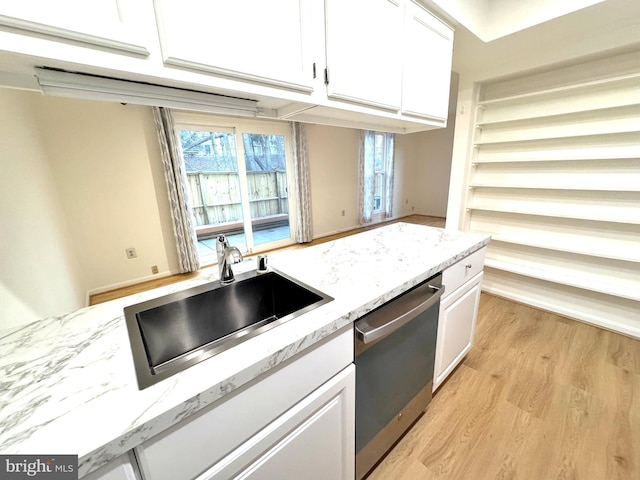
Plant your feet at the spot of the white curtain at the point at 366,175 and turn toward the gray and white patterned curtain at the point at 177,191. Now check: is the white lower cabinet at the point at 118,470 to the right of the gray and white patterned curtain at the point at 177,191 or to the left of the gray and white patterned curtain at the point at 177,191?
left

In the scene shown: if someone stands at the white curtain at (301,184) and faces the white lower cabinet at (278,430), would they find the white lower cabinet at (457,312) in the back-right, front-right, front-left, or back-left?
front-left

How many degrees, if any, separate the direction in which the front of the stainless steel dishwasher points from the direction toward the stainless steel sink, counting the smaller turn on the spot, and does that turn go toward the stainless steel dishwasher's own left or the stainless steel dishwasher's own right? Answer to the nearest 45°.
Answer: approximately 90° to the stainless steel dishwasher's own right

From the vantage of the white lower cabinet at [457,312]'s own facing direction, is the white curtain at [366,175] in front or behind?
behind

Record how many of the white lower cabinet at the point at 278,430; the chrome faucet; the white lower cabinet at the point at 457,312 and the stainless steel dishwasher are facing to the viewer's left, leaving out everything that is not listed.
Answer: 0

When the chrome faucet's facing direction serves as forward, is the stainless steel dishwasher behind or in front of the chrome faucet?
in front

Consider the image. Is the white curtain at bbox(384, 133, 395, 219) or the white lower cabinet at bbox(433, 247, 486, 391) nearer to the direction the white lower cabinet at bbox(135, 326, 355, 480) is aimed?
the white lower cabinet

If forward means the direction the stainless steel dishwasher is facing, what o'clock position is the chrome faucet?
The chrome faucet is roughly at 4 o'clock from the stainless steel dishwasher.

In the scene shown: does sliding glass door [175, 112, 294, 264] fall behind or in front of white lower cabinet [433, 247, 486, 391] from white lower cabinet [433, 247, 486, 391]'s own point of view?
behind

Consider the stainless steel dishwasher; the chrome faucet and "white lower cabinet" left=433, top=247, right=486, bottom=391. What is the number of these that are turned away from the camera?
0

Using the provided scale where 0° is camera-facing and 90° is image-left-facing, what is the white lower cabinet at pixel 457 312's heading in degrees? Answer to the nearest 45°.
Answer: approximately 315°

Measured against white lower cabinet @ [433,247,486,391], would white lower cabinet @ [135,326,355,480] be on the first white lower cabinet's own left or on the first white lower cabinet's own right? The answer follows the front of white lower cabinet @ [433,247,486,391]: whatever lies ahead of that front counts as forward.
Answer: on the first white lower cabinet's own right

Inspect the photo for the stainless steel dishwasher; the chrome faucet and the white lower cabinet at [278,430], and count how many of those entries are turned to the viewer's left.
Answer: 0

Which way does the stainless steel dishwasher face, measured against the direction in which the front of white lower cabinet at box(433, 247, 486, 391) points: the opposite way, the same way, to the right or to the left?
the same way

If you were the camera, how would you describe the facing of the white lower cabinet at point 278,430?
facing the viewer and to the right of the viewer

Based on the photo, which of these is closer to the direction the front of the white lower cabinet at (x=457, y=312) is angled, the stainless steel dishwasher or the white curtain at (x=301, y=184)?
the stainless steel dishwasher

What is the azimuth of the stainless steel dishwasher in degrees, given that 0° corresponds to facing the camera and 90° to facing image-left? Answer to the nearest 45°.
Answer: approximately 315°
